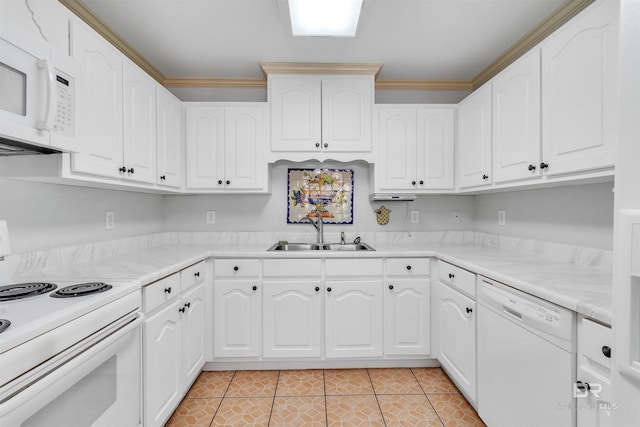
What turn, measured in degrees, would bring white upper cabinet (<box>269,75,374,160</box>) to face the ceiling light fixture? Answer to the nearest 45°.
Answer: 0° — it already faces it

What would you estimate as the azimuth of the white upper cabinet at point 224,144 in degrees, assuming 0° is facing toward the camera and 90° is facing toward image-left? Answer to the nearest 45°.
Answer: approximately 0°

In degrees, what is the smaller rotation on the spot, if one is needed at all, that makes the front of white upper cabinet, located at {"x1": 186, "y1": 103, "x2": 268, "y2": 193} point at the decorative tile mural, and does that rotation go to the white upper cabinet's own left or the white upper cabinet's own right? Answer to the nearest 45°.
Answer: approximately 90° to the white upper cabinet's own left

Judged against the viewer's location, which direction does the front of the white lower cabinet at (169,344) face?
facing the viewer and to the right of the viewer

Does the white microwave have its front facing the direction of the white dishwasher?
yes

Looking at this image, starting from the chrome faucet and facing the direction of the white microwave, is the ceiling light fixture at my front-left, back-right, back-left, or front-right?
front-left

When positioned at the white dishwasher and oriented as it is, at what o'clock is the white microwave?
The white microwave is roughly at 12 o'clock from the white dishwasher.

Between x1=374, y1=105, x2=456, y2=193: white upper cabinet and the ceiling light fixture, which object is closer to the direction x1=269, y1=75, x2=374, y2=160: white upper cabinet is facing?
the ceiling light fixture

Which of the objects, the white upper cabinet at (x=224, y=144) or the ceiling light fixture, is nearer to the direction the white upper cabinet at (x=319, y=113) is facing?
the ceiling light fixture

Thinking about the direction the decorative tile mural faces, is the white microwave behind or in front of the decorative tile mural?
in front

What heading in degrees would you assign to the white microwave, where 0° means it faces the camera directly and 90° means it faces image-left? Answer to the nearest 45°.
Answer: approximately 315°

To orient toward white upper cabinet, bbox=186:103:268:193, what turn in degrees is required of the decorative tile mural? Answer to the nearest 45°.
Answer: approximately 90° to its right

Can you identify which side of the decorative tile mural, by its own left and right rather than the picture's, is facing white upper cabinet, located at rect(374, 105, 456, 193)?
left

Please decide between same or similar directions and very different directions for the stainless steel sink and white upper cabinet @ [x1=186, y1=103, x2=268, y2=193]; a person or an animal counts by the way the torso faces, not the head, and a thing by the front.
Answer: same or similar directions

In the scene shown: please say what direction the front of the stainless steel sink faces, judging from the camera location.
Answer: facing the viewer

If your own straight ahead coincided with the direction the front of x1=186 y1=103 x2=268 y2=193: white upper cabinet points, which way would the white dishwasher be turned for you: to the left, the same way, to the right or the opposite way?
to the right

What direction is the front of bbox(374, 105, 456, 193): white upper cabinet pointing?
toward the camera

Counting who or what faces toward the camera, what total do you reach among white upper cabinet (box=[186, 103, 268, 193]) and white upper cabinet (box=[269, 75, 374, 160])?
2
